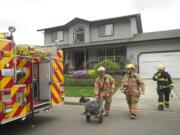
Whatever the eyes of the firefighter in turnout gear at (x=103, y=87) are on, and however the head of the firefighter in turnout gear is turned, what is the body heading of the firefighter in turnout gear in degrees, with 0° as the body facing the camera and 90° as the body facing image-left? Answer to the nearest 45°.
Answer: approximately 45°

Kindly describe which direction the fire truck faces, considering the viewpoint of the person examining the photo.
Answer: facing away from the viewer and to the left of the viewer

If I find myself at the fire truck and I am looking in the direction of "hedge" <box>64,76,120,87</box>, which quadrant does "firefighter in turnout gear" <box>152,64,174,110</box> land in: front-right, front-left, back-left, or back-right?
front-right

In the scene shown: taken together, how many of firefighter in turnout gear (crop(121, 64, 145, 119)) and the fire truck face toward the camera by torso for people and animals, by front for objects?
1

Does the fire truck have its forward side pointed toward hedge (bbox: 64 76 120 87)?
no

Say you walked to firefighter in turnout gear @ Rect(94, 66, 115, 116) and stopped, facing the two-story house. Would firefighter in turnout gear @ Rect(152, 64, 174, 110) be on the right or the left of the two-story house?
right

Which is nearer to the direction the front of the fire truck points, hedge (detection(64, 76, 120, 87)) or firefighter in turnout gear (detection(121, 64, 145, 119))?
the hedge

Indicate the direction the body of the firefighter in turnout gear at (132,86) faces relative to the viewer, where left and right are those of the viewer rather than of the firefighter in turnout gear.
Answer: facing the viewer

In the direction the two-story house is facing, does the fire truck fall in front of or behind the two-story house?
in front

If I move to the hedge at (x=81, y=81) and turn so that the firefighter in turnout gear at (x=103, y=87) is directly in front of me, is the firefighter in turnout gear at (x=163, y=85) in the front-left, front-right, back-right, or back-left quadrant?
front-left

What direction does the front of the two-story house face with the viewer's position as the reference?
facing the viewer and to the left of the viewer

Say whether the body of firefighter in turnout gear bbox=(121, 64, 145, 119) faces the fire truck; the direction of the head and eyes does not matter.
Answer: no

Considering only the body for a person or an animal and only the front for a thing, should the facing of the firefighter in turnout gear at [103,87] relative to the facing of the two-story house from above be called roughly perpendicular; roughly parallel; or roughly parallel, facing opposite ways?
roughly parallel

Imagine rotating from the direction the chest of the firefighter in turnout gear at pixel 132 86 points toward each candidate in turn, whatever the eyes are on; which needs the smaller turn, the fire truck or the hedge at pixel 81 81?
the fire truck

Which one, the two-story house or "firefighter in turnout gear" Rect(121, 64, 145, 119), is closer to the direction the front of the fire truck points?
the two-story house

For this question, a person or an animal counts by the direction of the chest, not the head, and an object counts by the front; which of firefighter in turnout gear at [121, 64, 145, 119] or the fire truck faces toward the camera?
the firefighter in turnout gear
